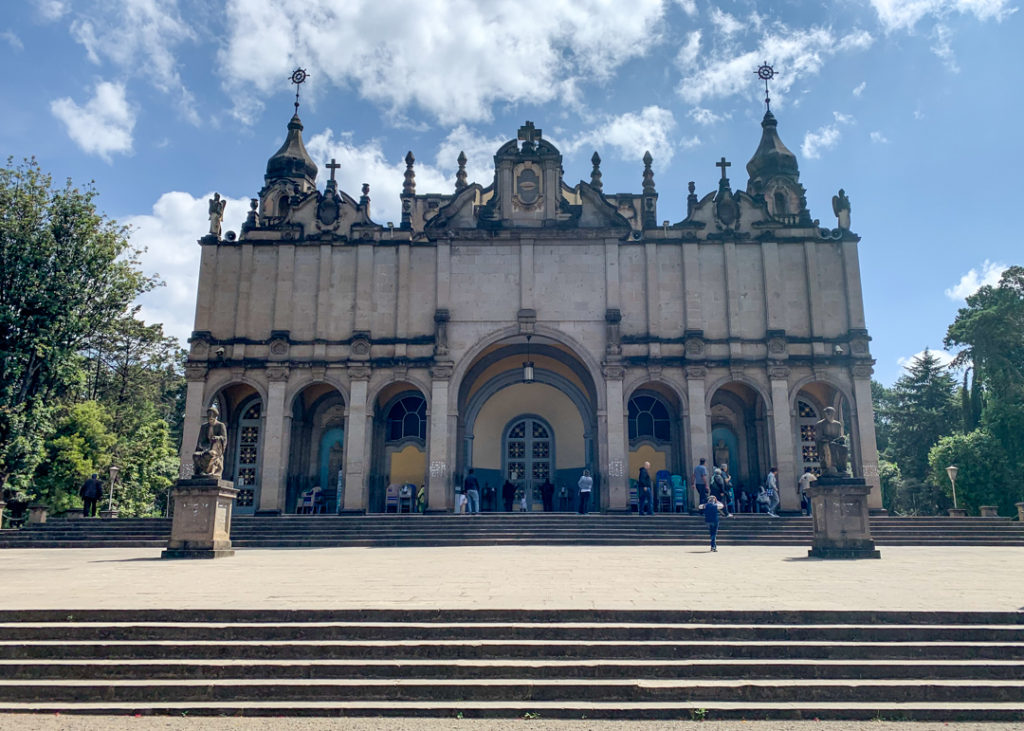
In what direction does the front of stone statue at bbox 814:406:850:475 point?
toward the camera

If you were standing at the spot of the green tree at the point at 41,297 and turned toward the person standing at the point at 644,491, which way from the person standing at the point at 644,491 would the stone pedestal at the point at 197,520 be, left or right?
right

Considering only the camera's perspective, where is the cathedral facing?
facing the viewer

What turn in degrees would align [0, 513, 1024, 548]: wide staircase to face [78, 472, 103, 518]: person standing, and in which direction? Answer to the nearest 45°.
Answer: approximately 90° to its right

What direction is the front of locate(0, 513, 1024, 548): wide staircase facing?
toward the camera

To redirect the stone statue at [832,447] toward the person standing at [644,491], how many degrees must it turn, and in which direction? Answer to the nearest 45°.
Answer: approximately 135° to its right

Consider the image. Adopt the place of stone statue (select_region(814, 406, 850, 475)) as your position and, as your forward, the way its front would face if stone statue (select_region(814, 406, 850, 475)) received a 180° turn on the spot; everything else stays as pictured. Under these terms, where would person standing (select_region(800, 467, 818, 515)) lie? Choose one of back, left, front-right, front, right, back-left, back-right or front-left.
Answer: front

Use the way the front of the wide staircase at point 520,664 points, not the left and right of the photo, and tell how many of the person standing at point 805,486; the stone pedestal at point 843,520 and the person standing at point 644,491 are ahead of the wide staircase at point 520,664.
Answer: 0

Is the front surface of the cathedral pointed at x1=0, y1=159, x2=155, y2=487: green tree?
no

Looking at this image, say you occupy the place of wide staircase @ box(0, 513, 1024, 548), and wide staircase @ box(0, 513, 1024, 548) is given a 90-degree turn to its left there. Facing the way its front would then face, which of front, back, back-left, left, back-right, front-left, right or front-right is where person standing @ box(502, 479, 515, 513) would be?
left

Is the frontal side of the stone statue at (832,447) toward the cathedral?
no

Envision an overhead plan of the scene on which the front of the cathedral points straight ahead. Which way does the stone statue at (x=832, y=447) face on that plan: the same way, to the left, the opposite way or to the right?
the same way

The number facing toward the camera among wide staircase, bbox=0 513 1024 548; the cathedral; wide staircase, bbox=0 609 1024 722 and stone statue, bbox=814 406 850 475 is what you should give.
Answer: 4

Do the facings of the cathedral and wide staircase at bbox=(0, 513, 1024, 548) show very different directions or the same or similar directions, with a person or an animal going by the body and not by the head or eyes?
same or similar directions

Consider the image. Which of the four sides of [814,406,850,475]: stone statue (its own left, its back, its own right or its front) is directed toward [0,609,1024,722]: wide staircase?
front

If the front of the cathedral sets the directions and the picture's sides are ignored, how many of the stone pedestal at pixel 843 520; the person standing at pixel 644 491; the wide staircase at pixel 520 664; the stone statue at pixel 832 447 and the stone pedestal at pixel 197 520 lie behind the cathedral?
0
